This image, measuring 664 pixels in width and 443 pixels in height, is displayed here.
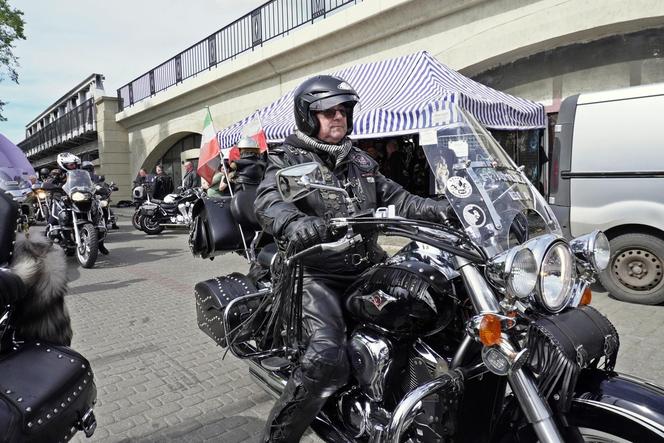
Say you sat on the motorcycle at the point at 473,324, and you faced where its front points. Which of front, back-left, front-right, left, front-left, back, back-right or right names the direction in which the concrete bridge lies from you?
back-left

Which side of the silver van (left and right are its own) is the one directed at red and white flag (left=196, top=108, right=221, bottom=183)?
back

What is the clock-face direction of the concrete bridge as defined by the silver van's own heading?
The concrete bridge is roughly at 8 o'clock from the silver van.

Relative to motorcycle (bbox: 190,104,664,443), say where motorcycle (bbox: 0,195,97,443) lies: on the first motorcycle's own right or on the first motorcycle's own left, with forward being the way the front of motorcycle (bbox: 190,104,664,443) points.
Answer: on the first motorcycle's own right

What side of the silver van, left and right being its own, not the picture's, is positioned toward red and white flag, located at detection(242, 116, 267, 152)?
back

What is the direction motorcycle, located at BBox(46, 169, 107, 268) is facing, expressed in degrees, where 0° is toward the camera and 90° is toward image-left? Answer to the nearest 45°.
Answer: approximately 315°

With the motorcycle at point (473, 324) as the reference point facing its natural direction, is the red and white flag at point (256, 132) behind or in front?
behind

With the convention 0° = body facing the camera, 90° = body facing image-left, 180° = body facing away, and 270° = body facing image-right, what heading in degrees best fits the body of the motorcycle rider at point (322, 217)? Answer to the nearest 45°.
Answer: approximately 315°

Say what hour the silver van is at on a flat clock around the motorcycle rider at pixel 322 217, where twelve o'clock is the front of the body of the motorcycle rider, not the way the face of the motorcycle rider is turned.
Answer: The silver van is roughly at 9 o'clock from the motorcycle rider.

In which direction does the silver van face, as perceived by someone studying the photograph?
facing to the right of the viewer
